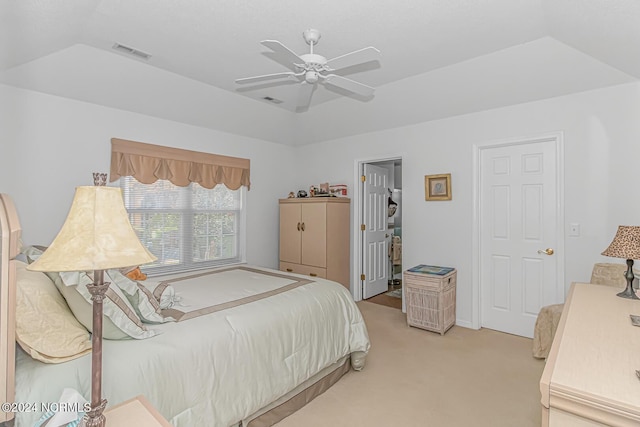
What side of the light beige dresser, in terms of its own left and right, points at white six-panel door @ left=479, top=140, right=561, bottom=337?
right

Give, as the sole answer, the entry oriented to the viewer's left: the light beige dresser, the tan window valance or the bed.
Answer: the light beige dresser

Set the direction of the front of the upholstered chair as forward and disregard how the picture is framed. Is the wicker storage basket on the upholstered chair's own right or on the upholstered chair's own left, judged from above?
on the upholstered chair's own right

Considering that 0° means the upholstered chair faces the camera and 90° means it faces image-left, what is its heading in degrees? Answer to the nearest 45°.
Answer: approximately 45°

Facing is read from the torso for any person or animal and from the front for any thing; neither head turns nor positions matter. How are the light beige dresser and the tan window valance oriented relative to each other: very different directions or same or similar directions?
very different directions

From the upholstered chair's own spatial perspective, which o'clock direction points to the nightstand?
The nightstand is roughly at 11 o'clock from the upholstered chair.

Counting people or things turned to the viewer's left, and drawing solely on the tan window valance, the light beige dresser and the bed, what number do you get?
1

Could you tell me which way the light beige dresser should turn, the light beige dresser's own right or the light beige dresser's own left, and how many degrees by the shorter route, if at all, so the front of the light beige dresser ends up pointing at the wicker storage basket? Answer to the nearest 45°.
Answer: approximately 45° to the light beige dresser's own right

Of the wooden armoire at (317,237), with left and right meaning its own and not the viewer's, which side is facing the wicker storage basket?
left

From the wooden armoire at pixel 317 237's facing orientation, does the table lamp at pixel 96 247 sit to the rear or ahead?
ahead

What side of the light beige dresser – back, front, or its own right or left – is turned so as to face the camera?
left

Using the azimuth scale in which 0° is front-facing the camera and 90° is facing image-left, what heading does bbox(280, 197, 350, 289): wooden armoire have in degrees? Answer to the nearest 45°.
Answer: approximately 45°

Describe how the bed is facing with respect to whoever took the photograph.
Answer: facing away from the viewer and to the right of the viewer

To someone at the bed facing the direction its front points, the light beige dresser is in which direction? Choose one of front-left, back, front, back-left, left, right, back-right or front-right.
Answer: right
